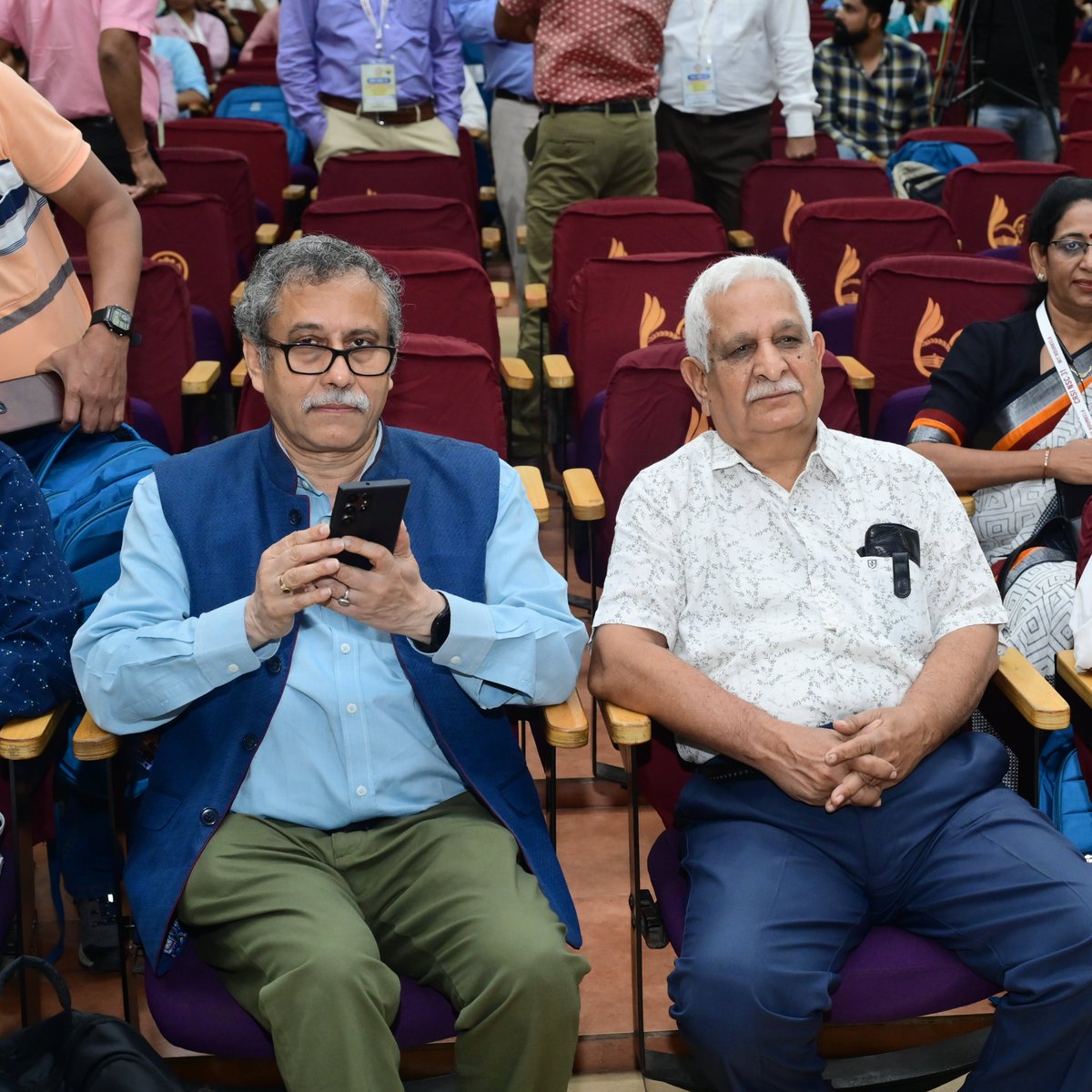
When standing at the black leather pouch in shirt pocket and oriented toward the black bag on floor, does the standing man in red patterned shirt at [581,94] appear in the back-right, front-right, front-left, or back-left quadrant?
back-right

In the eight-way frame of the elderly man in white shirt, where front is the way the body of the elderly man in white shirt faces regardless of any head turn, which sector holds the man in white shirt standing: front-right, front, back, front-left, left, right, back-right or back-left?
back

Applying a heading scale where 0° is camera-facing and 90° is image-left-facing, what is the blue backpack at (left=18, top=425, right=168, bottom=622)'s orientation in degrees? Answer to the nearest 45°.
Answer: approximately 0°

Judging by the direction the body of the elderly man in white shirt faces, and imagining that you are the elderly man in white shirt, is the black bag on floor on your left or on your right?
on your right

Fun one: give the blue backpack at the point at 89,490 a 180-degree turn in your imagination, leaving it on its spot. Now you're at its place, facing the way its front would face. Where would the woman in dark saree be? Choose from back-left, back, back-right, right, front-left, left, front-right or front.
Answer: right

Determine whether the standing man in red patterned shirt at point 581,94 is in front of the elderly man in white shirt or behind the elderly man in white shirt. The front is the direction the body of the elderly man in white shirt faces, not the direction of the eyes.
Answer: behind

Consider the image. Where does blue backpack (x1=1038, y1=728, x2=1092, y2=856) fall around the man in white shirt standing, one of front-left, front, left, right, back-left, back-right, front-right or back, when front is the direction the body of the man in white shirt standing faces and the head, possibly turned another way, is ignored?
front-left
